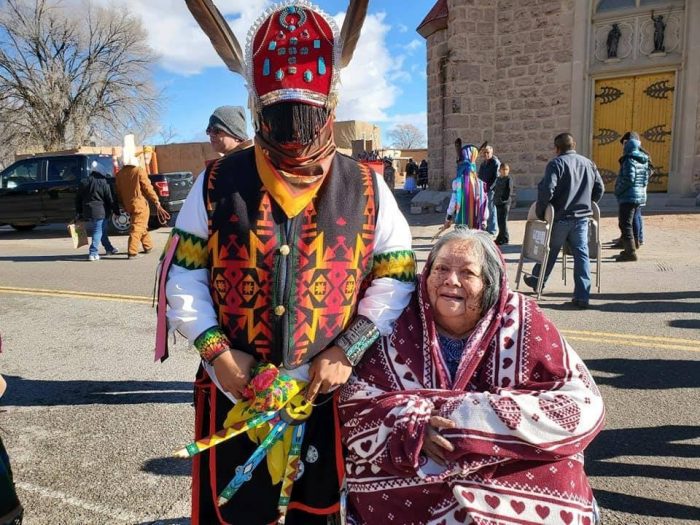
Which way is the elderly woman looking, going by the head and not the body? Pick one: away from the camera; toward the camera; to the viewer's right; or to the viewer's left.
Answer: toward the camera

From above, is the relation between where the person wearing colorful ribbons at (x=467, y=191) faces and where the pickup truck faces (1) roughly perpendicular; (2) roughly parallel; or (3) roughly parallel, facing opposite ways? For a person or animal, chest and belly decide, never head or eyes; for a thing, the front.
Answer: roughly perpendicular

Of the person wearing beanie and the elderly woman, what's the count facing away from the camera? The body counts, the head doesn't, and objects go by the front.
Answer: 0

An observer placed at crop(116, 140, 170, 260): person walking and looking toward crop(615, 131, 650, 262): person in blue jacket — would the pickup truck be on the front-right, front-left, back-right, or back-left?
back-left

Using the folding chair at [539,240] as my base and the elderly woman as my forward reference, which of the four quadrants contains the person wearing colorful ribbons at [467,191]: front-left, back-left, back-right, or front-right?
back-right

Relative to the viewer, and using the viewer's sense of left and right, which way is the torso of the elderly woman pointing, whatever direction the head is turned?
facing the viewer

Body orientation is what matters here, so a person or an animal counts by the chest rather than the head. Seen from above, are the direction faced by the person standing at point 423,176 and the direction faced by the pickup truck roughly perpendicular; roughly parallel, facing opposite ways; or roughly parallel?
roughly perpendicular

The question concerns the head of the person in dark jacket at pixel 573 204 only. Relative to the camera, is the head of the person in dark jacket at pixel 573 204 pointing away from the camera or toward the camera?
away from the camera

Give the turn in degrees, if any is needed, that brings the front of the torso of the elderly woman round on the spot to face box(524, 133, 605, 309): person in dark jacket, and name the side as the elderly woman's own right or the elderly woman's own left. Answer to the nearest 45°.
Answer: approximately 180°
